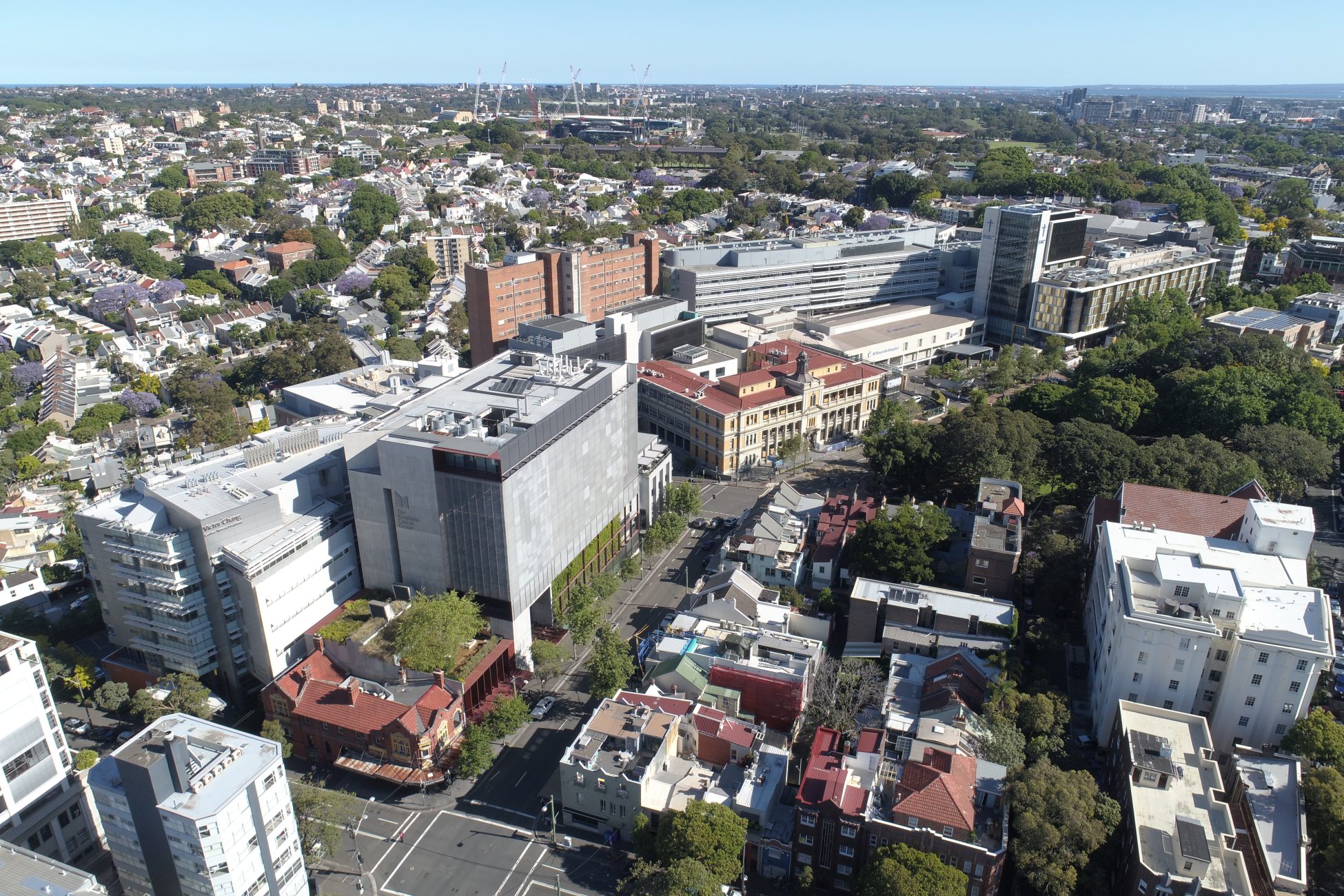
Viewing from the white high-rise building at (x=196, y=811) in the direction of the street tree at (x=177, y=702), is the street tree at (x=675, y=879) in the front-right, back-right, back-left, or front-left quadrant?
back-right

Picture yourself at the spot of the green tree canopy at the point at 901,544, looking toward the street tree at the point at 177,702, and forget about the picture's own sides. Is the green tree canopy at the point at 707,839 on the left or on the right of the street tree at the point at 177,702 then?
left
